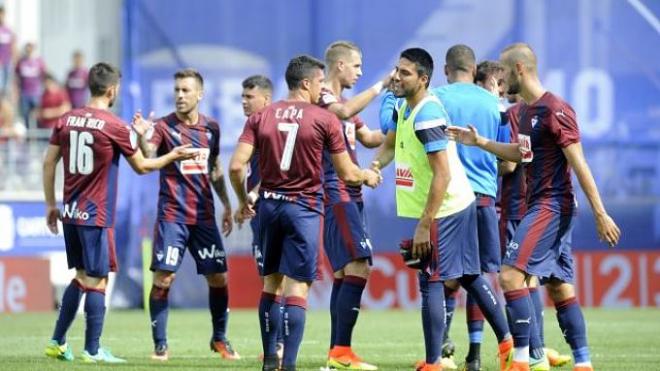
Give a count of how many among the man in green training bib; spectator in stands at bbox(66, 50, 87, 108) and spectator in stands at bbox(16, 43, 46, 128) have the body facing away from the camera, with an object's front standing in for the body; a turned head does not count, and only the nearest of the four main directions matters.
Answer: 0

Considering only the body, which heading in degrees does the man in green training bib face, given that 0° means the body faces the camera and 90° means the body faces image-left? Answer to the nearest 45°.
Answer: approximately 45°

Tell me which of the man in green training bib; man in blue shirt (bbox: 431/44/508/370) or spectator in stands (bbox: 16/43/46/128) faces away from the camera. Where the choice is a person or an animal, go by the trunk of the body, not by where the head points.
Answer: the man in blue shirt

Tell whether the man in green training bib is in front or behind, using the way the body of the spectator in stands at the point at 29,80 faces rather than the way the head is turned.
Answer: in front

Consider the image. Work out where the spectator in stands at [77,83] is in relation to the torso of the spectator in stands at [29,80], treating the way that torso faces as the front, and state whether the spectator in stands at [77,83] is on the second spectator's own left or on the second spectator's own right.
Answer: on the second spectator's own left

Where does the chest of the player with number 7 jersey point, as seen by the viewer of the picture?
away from the camera

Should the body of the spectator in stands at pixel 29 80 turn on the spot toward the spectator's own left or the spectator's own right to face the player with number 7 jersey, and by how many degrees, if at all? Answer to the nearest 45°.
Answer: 0° — they already face them

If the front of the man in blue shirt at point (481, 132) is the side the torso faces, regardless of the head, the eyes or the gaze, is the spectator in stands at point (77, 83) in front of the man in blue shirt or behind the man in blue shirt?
in front

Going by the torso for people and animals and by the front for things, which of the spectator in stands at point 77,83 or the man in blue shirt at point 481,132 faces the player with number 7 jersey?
the spectator in stands

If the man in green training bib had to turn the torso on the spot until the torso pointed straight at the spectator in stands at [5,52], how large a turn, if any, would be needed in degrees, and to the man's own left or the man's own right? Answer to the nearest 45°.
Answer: approximately 90° to the man's own right

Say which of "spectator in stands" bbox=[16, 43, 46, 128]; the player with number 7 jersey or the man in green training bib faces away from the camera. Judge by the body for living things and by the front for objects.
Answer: the player with number 7 jersey

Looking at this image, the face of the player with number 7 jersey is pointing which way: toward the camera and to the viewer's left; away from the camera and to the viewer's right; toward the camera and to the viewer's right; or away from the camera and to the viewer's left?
away from the camera and to the viewer's right

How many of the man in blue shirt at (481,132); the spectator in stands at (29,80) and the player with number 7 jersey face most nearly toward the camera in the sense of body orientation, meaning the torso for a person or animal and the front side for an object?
1

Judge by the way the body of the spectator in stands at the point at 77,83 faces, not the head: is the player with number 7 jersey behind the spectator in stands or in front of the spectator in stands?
in front

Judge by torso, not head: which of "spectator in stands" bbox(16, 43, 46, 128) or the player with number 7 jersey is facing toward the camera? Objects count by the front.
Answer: the spectator in stands

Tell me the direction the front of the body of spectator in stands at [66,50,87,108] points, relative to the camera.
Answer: toward the camera

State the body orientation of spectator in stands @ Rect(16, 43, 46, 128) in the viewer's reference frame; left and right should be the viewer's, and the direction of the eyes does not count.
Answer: facing the viewer
